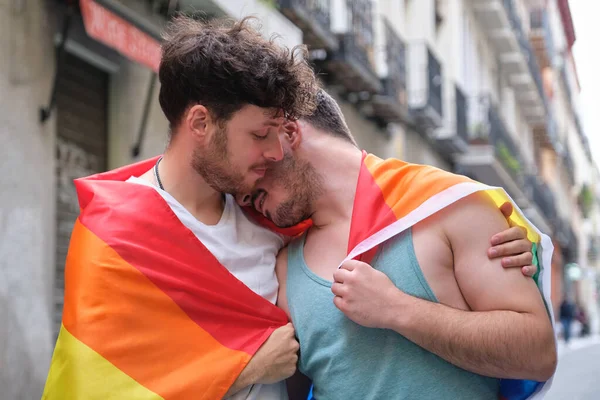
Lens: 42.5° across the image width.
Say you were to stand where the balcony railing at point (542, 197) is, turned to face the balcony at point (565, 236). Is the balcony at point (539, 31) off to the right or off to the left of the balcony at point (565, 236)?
left

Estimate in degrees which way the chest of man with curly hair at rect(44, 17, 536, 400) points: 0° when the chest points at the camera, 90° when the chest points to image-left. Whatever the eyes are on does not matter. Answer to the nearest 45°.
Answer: approximately 315°

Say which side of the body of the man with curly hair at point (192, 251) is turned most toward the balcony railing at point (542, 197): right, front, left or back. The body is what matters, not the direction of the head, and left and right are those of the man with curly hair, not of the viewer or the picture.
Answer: left

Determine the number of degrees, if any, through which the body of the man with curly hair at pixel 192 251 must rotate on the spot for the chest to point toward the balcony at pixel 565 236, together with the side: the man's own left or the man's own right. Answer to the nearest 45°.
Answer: approximately 90° to the man's own left

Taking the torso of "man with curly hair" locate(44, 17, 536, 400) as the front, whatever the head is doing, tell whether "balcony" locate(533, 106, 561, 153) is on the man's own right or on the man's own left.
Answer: on the man's own left
